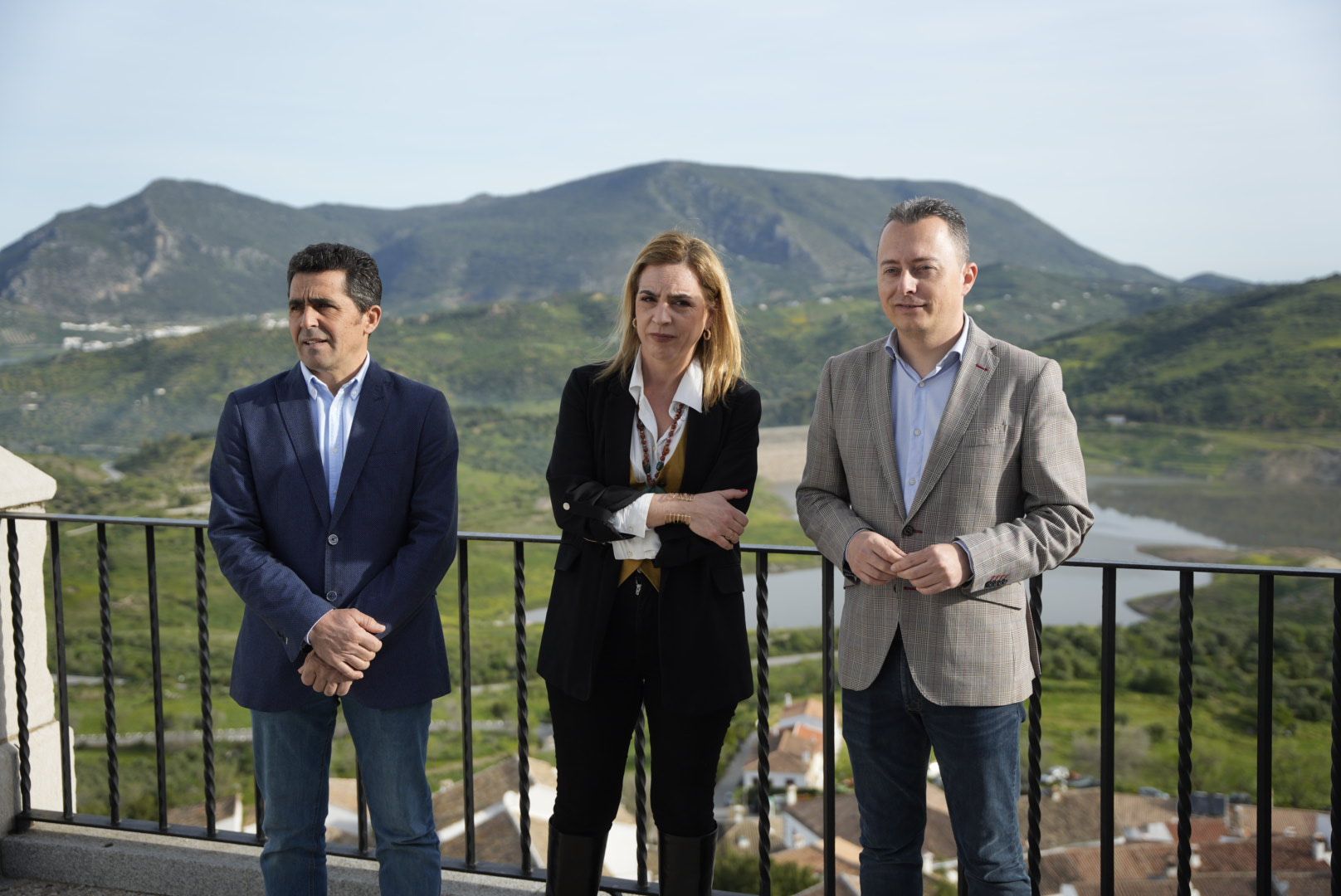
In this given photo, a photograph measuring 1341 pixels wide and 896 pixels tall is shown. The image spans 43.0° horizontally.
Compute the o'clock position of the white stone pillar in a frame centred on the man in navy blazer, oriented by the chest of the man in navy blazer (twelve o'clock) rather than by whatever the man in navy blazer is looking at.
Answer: The white stone pillar is roughly at 5 o'clock from the man in navy blazer.

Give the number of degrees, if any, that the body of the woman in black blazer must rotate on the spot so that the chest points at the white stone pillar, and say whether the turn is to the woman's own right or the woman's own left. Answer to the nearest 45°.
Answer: approximately 135° to the woman's own right

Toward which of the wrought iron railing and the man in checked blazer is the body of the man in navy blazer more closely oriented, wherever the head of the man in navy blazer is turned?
the man in checked blazer

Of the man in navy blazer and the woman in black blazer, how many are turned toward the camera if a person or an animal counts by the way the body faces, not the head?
2

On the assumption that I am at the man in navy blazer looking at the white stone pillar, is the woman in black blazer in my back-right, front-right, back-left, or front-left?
back-right

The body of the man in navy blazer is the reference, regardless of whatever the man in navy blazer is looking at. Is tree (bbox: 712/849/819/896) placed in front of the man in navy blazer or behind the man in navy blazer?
behind

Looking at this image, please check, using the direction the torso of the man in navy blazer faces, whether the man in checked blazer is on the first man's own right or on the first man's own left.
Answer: on the first man's own left

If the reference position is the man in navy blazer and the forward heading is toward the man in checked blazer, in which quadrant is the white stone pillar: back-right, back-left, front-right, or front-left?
back-left

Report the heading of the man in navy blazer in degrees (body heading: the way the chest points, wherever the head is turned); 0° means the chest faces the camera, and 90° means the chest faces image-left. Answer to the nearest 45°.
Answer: approximately 0°
